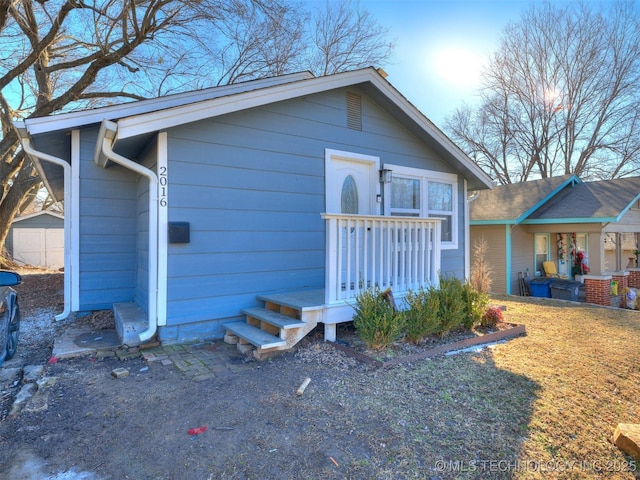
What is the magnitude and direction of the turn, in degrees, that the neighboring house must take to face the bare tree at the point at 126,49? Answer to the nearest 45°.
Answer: approximately 90° to its right

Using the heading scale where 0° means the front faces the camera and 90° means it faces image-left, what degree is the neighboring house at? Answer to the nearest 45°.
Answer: approximately 315°

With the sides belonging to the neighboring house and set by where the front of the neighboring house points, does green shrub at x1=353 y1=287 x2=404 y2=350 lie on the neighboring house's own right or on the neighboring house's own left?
on the neighboring house's own right

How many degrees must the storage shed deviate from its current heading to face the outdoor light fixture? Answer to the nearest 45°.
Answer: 0° — it already faces it

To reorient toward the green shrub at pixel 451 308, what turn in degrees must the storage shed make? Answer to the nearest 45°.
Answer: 0° — it already faces it

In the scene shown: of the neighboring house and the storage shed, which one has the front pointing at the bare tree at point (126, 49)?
the storage shed

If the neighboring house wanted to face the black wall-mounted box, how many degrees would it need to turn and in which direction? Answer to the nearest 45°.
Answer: approximately 45° to its right
